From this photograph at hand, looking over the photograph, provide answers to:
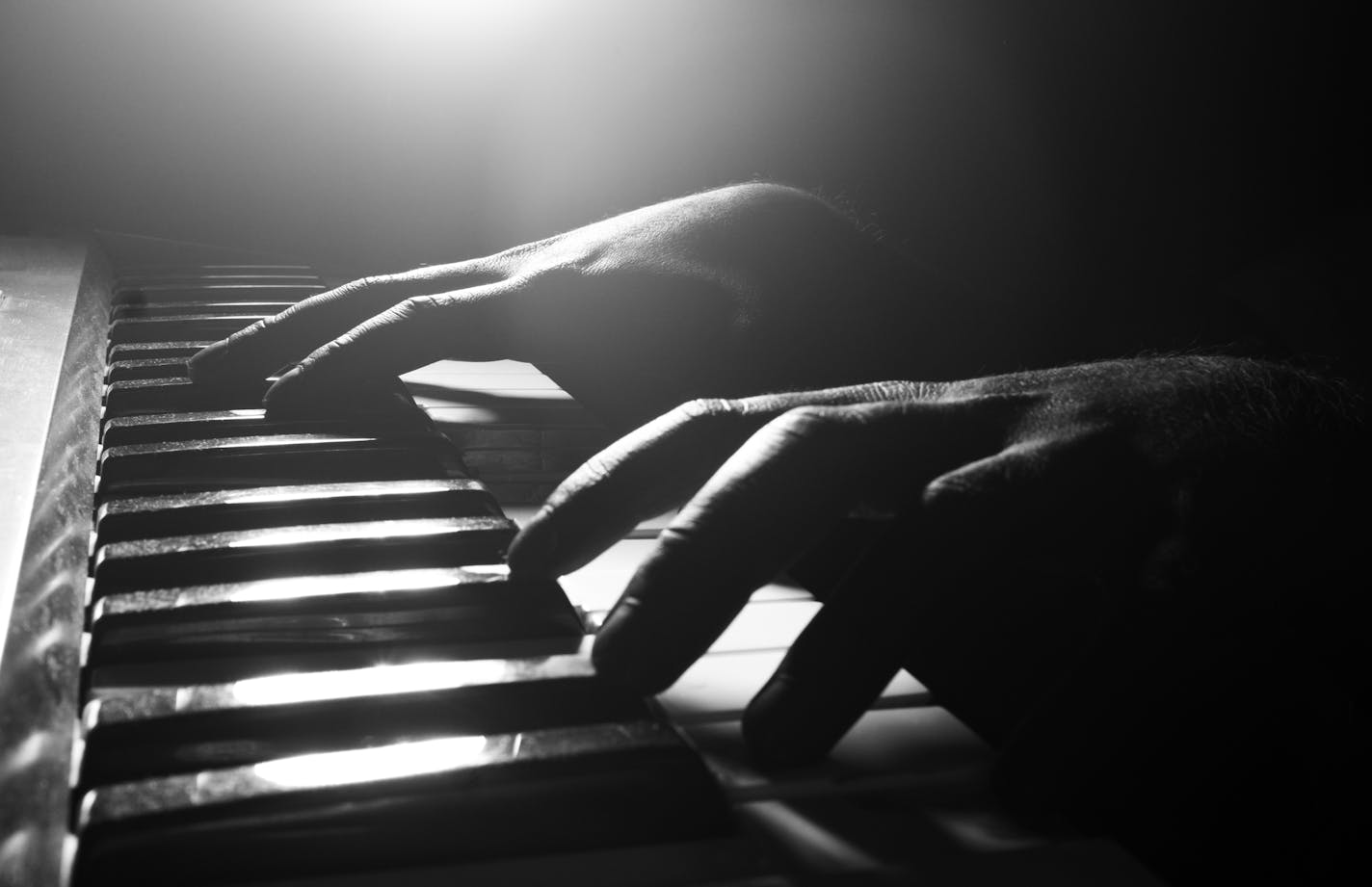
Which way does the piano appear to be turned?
to the viewer's right

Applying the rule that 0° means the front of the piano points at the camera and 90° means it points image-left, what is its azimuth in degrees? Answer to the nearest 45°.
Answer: approximately 270°
